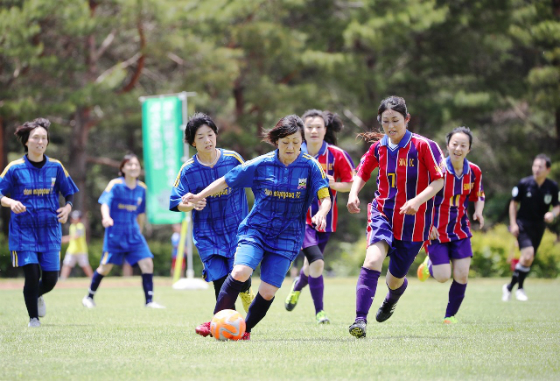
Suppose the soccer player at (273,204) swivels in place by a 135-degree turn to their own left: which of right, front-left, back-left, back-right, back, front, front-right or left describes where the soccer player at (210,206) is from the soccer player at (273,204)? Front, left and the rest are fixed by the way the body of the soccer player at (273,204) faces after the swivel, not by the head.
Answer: left

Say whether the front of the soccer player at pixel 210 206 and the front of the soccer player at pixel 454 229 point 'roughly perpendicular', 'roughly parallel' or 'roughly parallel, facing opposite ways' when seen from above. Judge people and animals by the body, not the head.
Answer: roughly parallel

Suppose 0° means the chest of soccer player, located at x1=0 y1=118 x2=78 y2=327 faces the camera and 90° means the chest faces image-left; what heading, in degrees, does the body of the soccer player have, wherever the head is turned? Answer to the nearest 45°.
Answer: approximately 0°

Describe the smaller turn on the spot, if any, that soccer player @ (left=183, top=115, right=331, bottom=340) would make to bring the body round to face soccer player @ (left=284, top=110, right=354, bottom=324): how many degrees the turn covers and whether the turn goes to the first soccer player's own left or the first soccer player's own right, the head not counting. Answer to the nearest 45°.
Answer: approximately 180°

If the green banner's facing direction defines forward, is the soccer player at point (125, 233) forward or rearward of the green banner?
forward

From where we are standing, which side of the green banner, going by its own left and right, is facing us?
front

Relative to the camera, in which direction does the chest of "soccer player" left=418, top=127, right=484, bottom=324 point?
toward the camera

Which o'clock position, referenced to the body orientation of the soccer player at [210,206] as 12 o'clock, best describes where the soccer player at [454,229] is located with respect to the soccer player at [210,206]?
the soccer player at [454,229] is roughly at 8 o'clock from the soccer player at [210,206].

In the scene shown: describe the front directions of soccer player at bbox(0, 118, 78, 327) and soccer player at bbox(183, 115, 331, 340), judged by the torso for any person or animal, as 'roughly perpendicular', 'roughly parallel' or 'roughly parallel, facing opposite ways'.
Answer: roughly parallel

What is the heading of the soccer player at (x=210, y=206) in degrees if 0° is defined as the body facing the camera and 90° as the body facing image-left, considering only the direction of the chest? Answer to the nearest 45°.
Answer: approximately 0°

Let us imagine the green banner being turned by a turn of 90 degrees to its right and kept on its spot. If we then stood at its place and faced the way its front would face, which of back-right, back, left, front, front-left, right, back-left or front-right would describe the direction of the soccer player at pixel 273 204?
left

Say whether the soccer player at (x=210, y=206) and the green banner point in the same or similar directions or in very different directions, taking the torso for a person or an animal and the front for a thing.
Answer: same or similar directions
